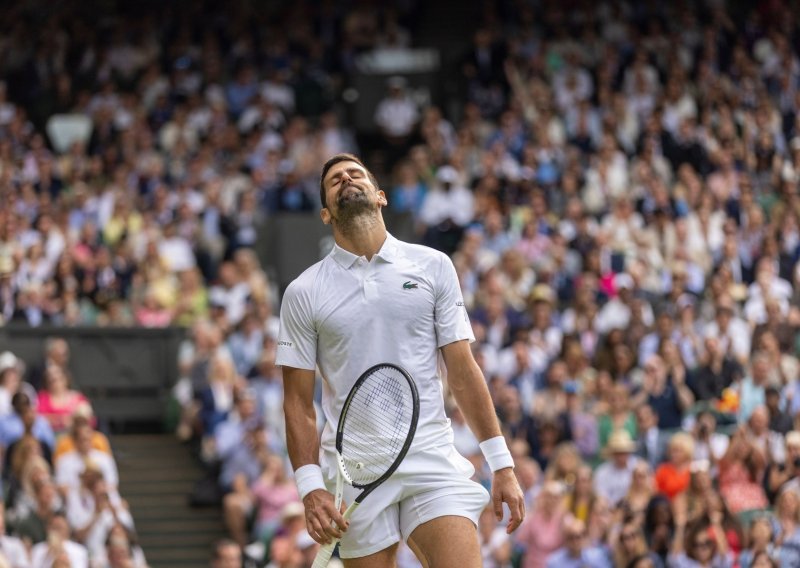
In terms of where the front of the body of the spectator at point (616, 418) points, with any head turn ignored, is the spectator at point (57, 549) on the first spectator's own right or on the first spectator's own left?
on the first spectator's own right

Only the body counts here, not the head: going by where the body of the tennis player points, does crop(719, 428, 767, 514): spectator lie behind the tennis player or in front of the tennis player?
behind

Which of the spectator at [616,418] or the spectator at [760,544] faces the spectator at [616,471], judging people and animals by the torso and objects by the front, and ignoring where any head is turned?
the spectator at [616,418]

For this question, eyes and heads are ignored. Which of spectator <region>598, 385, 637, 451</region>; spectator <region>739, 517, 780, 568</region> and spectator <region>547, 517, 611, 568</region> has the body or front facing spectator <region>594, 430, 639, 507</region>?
spectator <region>598, 385, 637, 451</region>

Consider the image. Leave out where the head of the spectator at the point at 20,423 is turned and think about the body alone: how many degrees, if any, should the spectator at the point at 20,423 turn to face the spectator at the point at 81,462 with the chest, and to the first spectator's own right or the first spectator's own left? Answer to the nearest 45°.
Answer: approximately 90° to the first spectator's own left

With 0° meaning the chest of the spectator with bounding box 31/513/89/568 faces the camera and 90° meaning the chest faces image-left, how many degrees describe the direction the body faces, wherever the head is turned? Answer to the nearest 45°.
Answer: approximately 0°
